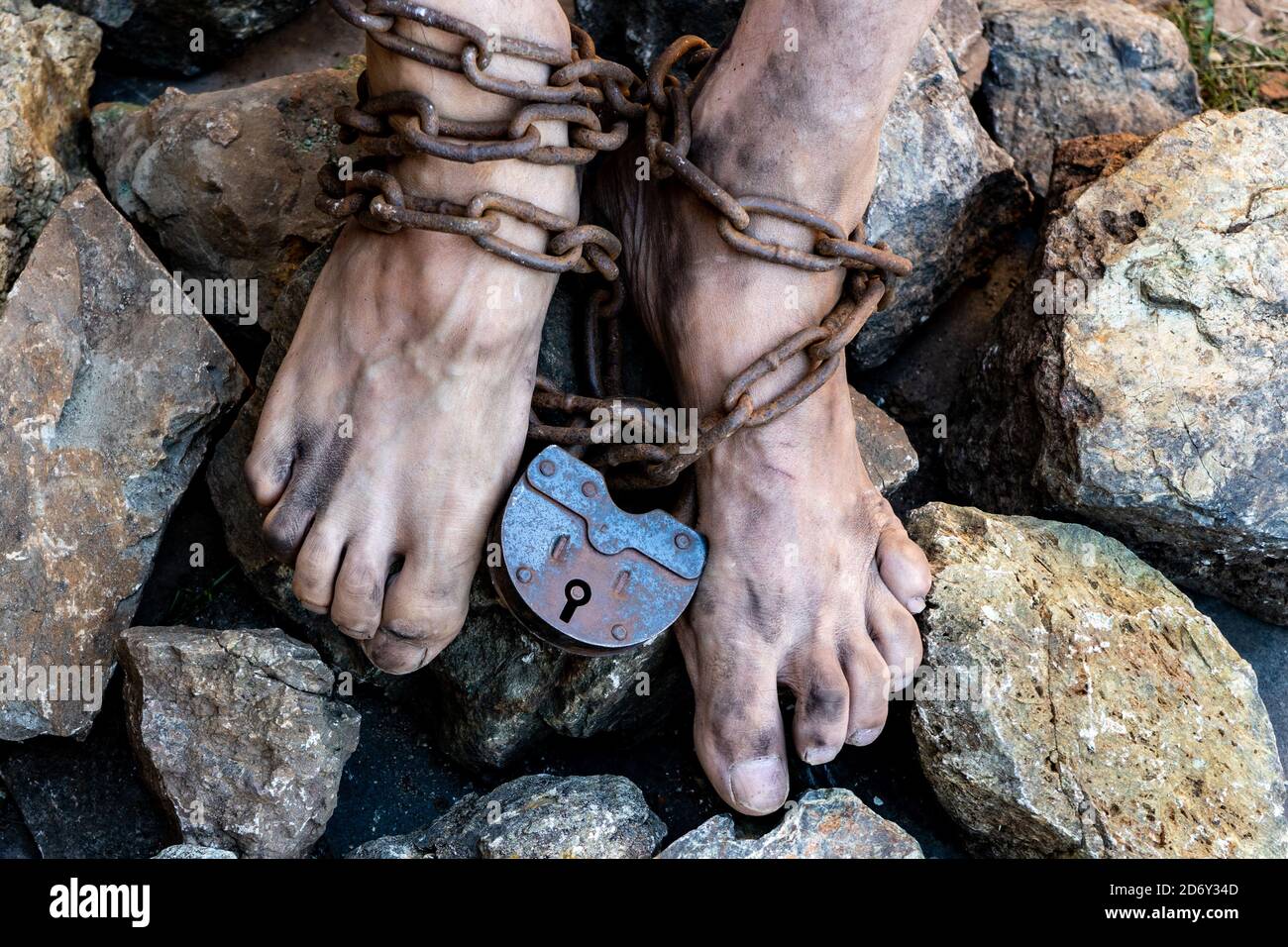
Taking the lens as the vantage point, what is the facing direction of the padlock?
facing the viewer

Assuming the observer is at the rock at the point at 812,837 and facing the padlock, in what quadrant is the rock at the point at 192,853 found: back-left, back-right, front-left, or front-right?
front-left

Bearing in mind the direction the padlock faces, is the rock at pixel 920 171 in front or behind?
behind

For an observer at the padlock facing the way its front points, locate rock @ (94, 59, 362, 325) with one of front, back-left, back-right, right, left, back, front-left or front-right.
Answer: back-right

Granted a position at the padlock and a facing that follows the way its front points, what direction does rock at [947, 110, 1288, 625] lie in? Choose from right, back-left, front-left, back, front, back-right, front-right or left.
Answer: back-left

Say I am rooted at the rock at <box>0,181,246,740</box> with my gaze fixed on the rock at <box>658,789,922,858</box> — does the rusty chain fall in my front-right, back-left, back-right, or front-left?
front-left

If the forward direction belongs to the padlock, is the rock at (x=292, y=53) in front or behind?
behind

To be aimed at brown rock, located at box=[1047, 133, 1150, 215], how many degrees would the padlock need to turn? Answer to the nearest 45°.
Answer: approximately 135° to its left

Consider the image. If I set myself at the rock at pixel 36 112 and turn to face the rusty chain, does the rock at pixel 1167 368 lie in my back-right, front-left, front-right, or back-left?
front-left

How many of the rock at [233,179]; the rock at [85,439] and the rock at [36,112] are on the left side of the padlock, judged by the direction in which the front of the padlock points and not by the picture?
0

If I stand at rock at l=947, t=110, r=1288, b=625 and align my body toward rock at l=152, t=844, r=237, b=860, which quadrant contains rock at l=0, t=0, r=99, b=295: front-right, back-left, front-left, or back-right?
front-right

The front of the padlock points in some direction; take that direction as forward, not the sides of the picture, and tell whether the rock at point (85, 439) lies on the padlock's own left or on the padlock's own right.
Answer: on the padlock's own right

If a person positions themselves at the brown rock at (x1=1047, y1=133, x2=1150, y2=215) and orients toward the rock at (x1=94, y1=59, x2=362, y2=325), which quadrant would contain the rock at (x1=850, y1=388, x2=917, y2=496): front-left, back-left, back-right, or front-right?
front-left
